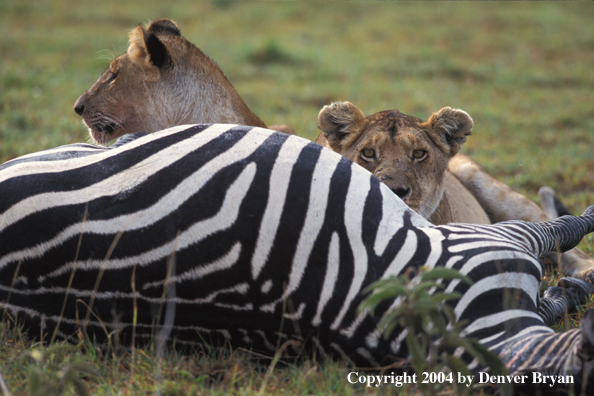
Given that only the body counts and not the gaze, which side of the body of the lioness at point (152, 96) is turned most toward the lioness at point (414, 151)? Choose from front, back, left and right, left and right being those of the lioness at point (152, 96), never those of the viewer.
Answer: back

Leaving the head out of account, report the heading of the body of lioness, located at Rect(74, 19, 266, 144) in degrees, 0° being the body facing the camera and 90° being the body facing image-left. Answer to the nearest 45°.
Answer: approximately 90°

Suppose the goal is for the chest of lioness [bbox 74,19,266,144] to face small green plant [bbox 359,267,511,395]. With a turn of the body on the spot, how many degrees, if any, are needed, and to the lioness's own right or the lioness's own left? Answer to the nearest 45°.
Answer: approximately 90° to the lioness's own left
